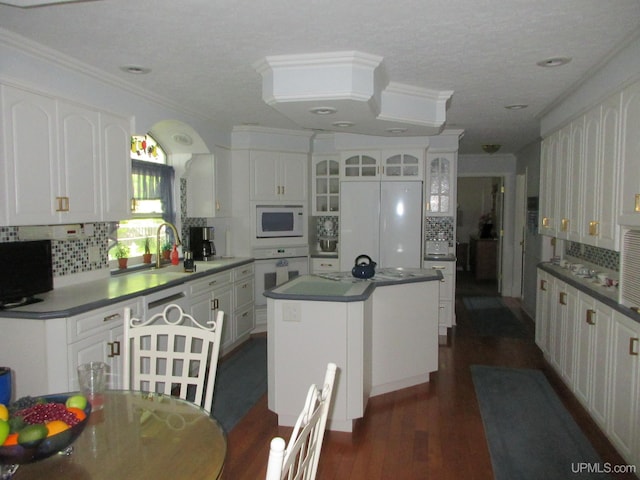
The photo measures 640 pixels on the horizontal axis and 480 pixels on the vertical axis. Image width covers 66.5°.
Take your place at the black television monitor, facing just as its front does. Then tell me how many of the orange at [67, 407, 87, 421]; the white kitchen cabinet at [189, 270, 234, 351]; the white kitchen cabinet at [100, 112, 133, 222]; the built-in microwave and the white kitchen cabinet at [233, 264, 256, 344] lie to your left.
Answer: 4

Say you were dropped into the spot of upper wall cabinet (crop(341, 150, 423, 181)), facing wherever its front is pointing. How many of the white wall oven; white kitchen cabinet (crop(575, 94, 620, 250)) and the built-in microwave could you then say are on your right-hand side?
2

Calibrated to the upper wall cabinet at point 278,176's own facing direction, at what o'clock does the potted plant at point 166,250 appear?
The potted plant is roughly at 2 o'clock from the upper wall cabinet.

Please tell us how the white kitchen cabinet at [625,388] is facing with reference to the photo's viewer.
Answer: facing to the left of the viewer

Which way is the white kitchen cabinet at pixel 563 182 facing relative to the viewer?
to the viewer's left

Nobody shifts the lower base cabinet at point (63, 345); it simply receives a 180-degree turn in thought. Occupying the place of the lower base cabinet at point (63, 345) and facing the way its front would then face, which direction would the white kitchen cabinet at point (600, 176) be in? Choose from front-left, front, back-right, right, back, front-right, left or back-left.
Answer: back-right

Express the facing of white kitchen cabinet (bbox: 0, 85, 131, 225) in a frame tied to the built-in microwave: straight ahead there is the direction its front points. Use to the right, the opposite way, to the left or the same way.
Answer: to the left

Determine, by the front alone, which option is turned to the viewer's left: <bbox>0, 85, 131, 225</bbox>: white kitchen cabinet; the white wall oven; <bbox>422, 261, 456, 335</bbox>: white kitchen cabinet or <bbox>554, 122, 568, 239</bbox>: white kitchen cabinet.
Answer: <bbox>554, 122, 568, 239</bbox>: white kitchen cabinet

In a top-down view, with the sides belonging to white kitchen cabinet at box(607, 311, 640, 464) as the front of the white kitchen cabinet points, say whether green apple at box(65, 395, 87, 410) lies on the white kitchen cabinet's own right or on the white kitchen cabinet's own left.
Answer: on the white kitchen cabinet's own left

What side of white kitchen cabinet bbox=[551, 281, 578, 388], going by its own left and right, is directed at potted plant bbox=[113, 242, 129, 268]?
front

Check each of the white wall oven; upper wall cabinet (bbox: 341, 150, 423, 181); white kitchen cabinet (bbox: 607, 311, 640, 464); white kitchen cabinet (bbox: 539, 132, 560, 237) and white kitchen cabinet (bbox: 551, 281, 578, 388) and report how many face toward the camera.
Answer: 2

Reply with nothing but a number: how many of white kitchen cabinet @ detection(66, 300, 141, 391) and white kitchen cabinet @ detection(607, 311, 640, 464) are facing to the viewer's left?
1
